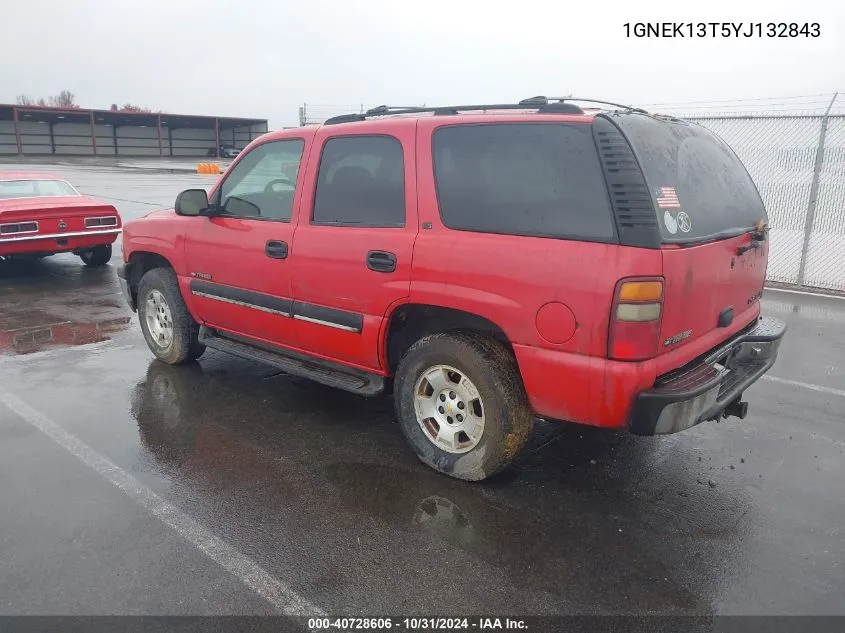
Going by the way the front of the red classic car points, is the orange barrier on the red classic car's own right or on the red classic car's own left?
on the red classic car's own right

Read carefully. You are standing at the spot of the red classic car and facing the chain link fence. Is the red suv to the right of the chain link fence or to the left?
right

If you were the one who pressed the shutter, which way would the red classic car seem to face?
facing away from the viewer and to the left of the viewer

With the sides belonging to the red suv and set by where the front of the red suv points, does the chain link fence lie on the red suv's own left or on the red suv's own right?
on the red suv's own right

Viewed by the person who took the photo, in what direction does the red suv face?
facing away from the viewer and to the left of the viewer

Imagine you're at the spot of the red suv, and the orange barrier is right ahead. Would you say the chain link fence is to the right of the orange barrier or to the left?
right

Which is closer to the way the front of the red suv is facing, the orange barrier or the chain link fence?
the orange barrier
